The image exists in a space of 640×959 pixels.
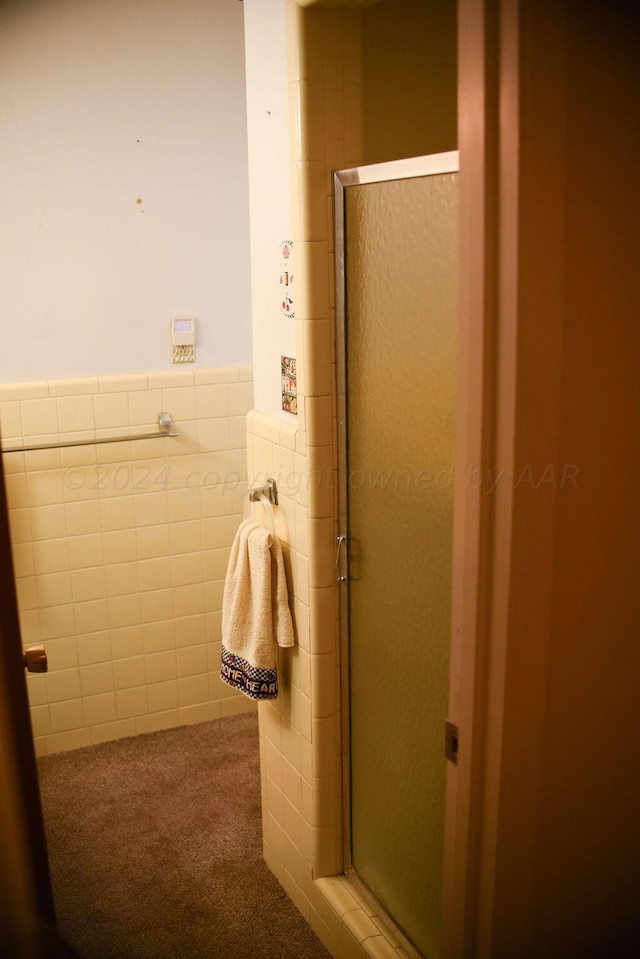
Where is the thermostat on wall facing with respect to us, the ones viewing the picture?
facing the viewer

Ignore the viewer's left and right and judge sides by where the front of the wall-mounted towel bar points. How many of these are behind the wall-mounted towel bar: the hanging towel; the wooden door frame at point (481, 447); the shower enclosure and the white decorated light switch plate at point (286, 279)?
0

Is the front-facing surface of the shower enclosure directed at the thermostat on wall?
no

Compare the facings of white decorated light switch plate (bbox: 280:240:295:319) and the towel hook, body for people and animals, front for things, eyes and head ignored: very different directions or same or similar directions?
same or similar directions

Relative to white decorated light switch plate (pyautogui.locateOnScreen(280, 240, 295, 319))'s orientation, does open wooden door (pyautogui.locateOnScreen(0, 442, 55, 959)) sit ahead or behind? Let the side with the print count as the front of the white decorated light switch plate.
ahead

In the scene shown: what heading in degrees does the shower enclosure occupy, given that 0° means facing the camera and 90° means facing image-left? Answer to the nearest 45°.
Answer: approximately 45°

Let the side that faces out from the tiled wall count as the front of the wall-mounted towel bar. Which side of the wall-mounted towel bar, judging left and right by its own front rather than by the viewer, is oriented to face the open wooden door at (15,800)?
front

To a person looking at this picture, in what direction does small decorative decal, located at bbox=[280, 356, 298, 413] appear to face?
facing the viewer and to the left of the viewer

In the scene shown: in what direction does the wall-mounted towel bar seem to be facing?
toward the camera

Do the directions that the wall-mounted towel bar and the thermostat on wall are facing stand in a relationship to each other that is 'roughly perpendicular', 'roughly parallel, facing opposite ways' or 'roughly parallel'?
roughly parallel

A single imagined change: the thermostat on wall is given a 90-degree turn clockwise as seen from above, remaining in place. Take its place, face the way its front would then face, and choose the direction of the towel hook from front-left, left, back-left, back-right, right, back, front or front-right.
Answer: left

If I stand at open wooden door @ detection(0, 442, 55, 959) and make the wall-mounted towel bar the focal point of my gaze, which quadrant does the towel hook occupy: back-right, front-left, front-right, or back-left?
front-right
